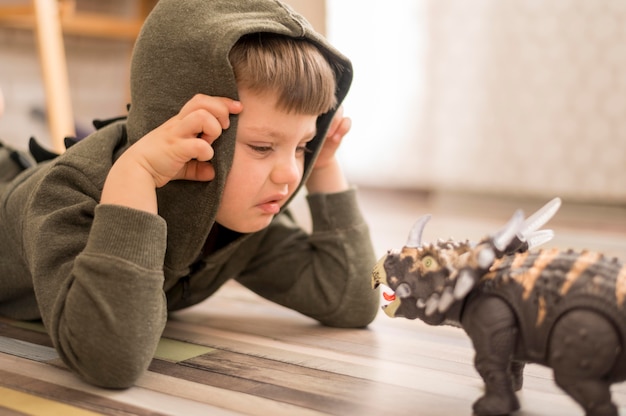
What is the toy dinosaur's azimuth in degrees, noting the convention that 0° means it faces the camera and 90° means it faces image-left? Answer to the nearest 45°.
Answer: approximately 90°
